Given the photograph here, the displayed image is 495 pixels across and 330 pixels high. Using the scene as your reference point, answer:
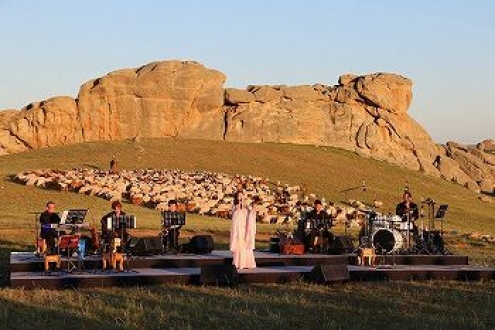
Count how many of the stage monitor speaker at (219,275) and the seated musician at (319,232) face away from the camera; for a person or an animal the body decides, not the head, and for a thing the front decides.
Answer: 1

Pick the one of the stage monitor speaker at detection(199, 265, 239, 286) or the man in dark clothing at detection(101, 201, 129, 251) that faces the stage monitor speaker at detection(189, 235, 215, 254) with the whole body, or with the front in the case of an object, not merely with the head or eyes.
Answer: the stage monitor speaker at detection(199, 265, 239, 286)

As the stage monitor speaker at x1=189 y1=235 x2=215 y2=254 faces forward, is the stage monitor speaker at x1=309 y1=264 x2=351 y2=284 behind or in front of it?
behind

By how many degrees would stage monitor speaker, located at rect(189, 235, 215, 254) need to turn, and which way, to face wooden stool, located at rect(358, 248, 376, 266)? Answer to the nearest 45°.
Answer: approximately 135° to its right

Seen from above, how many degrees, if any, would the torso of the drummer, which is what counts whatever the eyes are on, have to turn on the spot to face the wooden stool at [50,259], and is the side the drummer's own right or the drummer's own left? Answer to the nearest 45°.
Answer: approximately 45° to the drummer's own right

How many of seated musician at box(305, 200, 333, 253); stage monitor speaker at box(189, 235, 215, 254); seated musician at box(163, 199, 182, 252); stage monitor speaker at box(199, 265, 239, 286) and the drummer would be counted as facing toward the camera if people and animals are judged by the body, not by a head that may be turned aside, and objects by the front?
3

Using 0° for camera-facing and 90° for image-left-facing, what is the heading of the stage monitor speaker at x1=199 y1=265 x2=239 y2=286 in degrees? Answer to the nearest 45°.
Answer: approximately 180°

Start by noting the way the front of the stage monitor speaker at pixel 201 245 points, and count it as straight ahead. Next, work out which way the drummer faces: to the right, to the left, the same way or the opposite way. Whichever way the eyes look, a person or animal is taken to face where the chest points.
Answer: the opposite way

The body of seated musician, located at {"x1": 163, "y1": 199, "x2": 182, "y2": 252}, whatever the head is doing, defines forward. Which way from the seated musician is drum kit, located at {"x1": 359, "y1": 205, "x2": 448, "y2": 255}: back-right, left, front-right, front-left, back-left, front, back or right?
left

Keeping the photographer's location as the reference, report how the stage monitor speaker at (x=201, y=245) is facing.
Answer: facing away from the viewer

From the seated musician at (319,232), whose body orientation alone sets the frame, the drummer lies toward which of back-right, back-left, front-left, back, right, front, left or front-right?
left
